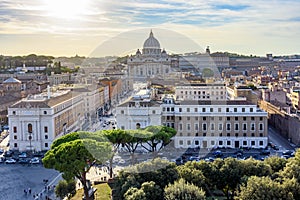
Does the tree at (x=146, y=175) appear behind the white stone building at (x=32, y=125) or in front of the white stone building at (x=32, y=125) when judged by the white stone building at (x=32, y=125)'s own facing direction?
in front

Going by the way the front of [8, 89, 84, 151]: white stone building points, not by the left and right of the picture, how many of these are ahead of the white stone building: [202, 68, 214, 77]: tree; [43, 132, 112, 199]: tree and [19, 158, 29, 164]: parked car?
2

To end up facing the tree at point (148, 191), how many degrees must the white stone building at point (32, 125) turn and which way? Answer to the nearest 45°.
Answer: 0° — it already faces it

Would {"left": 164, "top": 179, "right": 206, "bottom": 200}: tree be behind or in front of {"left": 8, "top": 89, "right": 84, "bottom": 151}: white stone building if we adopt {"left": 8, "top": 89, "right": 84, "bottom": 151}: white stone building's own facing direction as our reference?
in front

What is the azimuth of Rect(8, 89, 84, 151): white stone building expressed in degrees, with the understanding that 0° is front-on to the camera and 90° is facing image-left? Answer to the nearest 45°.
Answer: approximately 0°

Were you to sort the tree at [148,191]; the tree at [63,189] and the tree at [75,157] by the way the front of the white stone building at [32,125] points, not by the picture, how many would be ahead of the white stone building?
3

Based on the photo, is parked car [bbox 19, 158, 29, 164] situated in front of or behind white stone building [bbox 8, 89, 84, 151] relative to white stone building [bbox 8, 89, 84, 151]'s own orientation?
in front

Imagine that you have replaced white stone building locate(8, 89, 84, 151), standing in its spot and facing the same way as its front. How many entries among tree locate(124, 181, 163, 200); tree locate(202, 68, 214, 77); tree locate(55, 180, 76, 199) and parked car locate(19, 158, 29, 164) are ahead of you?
3

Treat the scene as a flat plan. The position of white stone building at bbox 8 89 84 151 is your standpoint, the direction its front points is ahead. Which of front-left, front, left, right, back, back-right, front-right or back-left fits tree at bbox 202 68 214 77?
back-left

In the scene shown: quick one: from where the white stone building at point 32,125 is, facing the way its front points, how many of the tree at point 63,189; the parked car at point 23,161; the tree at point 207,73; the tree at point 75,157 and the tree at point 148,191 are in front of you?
4

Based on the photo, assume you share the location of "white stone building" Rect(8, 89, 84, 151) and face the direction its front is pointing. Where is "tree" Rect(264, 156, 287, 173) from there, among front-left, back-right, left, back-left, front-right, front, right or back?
front-left

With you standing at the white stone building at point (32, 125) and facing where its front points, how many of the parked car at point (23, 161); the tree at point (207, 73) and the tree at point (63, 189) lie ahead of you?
2

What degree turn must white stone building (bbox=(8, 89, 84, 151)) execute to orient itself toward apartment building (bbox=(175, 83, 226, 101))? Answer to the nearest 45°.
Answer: approximately 135° to its left

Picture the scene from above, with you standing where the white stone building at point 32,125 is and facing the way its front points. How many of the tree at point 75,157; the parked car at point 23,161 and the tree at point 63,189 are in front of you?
3
